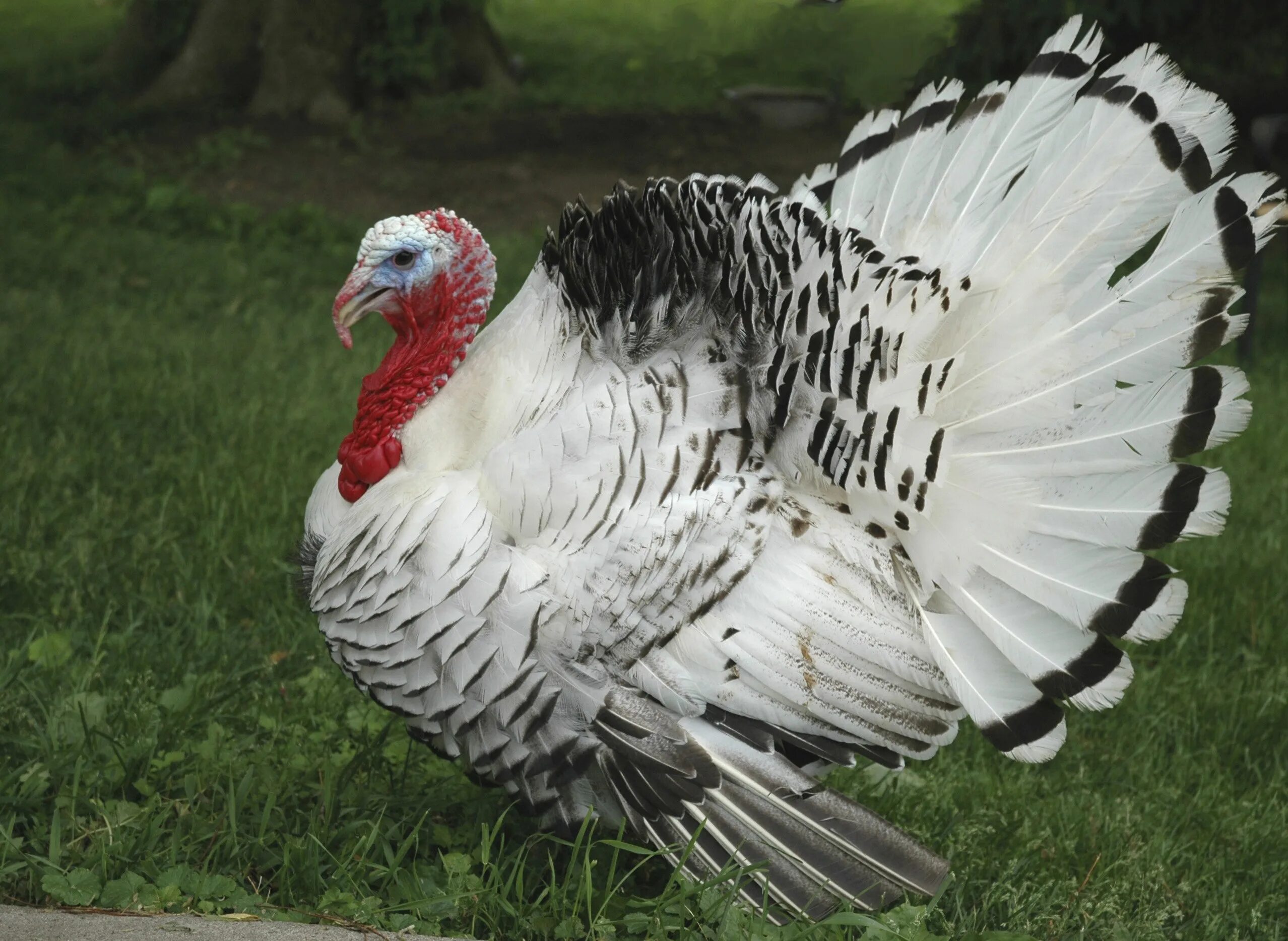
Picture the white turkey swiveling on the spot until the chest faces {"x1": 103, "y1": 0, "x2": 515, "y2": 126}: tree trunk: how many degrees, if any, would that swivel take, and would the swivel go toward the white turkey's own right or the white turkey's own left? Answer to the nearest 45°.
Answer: approximately 45° to the white turkey's own right

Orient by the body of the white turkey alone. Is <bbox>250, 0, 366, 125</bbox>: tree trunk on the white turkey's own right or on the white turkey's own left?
on the white turkey's own right

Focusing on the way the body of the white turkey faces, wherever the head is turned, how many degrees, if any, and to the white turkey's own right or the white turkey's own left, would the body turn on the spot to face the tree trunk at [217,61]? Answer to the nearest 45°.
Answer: approximately 45° to the white turkey's own right

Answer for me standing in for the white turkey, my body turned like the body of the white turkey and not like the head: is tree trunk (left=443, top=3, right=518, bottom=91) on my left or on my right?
on my right

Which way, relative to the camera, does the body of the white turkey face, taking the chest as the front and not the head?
to the viewer's left
